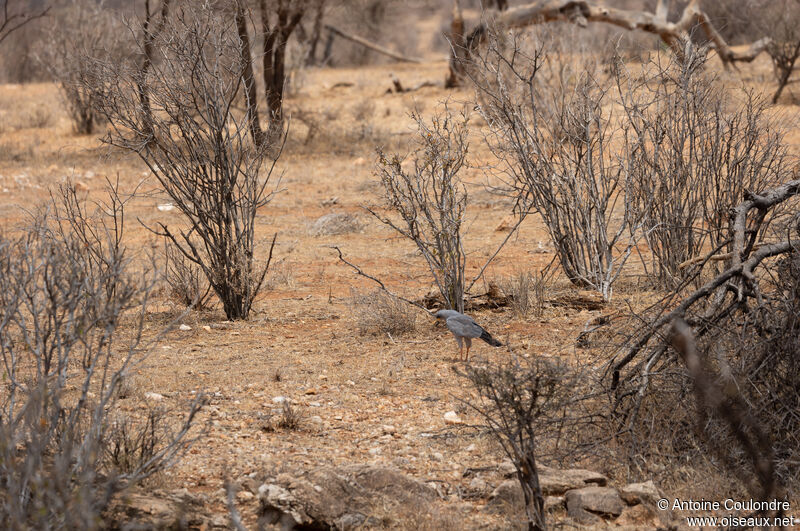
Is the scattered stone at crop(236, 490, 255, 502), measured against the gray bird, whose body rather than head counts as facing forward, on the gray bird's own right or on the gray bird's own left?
on the gray bird's own left

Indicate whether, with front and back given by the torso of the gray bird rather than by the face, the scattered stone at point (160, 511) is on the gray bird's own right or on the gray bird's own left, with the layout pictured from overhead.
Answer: on the gray bird's own left

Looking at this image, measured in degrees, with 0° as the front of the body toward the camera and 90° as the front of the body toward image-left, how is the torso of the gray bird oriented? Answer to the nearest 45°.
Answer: approximately 90°

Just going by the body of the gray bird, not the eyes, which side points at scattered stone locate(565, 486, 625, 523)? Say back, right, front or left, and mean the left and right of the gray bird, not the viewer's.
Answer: left

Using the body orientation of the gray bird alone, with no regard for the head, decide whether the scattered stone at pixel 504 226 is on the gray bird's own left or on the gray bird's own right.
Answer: on the gray bird's own right

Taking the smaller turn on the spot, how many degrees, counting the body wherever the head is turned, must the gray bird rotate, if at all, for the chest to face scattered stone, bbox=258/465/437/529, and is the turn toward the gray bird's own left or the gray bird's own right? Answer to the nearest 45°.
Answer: approximately 90° to the gray bird's own left

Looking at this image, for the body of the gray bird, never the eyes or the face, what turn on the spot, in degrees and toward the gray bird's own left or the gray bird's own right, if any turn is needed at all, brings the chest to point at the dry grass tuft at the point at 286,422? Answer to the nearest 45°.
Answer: approximately 45° to the gray bird's own left

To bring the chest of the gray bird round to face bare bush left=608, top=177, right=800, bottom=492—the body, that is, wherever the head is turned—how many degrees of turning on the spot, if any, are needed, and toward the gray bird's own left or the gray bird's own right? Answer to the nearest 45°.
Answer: approximately 135° to the gray bird's own left

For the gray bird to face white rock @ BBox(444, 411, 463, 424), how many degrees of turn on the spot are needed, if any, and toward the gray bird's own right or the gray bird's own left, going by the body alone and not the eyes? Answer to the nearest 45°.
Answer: approximately 90° to the gray bird's own left
